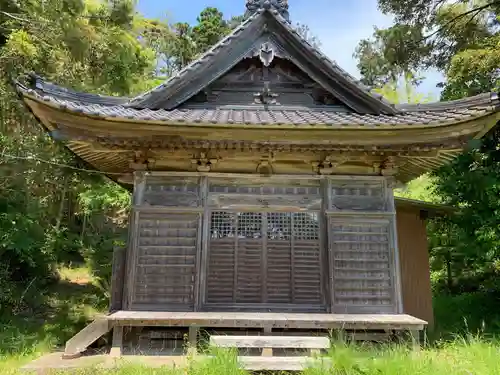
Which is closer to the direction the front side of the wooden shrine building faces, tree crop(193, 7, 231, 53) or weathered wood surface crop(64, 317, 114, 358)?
the weathered wood surface

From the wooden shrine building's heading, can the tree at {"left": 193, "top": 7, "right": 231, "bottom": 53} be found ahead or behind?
behind

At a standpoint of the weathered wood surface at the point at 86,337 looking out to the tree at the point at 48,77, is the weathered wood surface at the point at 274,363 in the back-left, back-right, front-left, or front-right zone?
back-right

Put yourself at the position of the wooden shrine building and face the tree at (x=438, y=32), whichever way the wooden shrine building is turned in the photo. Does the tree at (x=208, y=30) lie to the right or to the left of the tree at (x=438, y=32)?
left

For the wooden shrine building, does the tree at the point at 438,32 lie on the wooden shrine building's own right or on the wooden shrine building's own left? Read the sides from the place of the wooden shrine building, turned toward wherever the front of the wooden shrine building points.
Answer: on the wooden shrine building's own left

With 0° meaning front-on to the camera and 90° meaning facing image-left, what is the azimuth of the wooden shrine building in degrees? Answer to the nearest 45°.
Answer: approximately 0°
